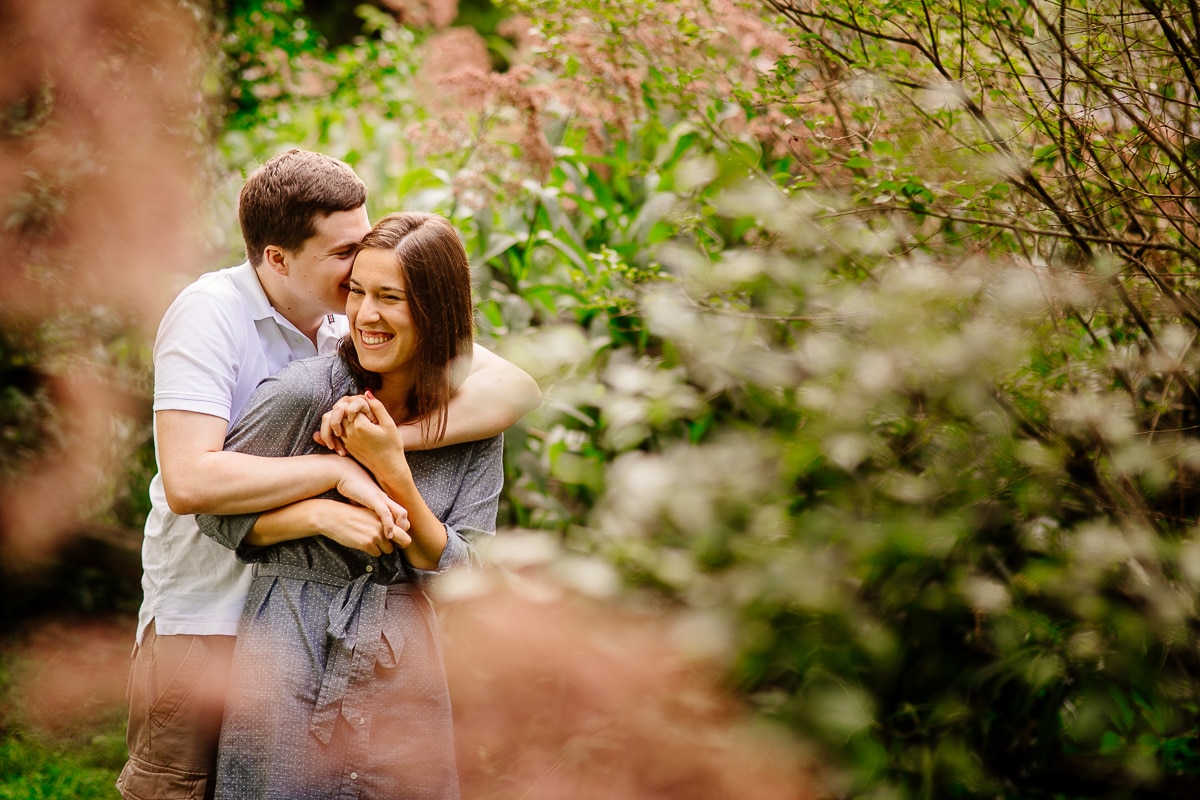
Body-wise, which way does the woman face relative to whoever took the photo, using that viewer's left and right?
facing the viewer
